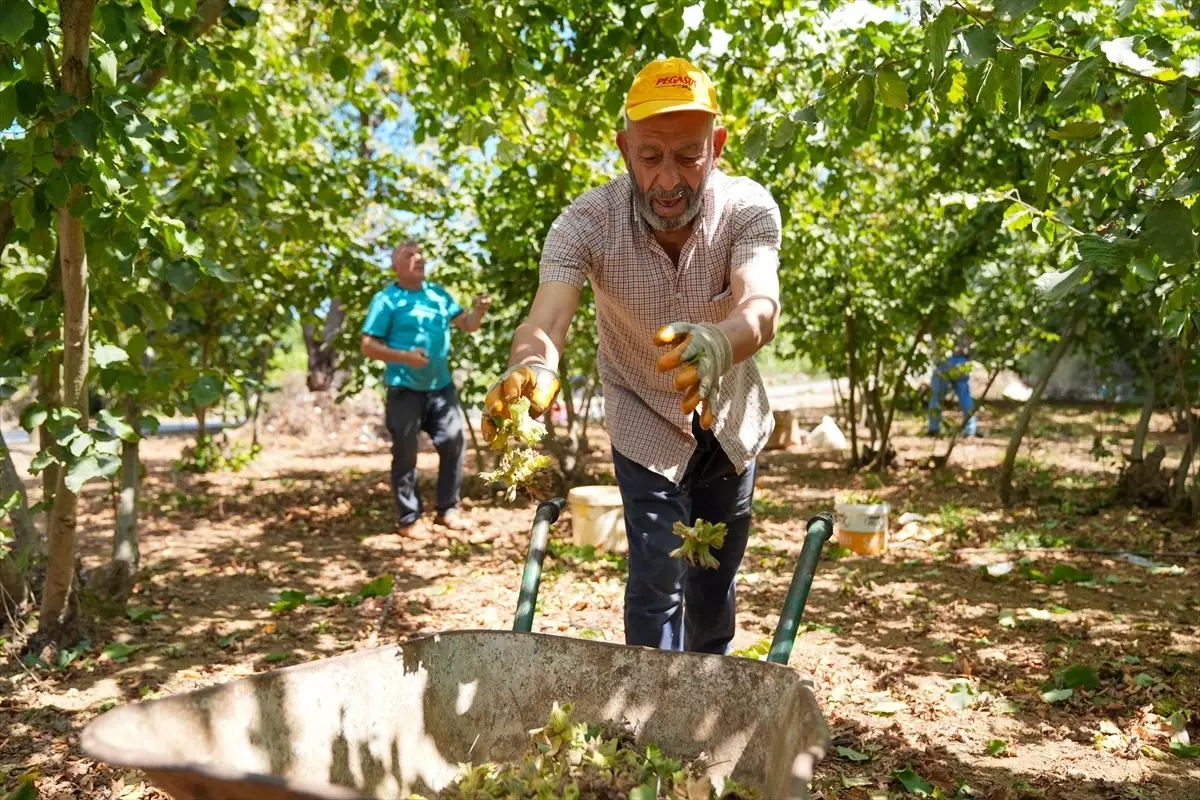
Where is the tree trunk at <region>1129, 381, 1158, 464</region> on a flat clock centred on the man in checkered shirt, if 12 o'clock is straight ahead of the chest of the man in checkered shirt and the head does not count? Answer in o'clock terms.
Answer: The tree trunk is roughly at 7 o'clock from the man in checkered shirt.

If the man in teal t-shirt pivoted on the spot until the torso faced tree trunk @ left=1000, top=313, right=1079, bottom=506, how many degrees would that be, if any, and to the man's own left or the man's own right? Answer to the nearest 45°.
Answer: approximately 45° to the man's own left

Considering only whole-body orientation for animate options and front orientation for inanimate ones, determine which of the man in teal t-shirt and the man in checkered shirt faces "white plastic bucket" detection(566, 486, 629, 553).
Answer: the man in teal t-shirt

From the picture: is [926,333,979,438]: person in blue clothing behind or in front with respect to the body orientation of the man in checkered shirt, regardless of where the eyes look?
behind

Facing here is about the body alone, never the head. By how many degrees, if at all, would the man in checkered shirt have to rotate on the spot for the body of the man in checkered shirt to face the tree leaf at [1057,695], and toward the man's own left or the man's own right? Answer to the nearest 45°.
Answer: approximately 135° to the man's own left

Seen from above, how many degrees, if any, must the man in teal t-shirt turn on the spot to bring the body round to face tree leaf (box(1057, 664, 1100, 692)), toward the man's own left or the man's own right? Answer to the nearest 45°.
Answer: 0° — they already face it

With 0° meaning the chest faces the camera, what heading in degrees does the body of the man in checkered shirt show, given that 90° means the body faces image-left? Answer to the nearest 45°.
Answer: approximately 0°

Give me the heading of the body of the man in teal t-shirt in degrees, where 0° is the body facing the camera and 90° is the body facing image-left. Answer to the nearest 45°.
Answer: approximately 315°

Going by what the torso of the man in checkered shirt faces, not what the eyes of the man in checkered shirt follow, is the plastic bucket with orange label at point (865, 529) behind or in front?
behind

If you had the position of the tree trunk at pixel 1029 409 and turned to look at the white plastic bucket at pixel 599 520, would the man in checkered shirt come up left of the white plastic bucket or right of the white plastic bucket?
left
